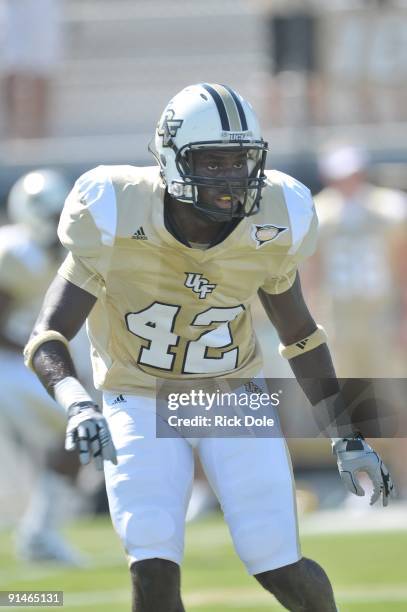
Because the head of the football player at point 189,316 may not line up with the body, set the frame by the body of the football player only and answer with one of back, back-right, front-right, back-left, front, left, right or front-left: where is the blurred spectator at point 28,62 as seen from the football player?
back

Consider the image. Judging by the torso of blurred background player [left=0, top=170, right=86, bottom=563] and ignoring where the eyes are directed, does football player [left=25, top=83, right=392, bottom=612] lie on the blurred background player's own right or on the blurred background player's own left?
on the blurred background player's own right

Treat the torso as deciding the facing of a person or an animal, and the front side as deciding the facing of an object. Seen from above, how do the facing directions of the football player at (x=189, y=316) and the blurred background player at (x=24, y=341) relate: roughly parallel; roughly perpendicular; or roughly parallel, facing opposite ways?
roughly perpendicular

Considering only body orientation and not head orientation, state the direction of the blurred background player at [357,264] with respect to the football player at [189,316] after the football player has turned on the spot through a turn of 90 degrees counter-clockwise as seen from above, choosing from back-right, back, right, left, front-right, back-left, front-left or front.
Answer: left

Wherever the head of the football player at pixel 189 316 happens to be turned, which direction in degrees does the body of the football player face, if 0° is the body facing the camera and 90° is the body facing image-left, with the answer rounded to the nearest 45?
approximately 0°

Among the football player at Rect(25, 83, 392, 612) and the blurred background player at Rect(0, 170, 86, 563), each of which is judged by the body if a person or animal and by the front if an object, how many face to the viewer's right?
1

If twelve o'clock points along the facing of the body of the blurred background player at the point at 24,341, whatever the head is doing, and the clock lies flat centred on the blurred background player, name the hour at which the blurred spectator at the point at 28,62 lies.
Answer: The blurred spectator is roughly at 9 o'clock from the blurred background player.
